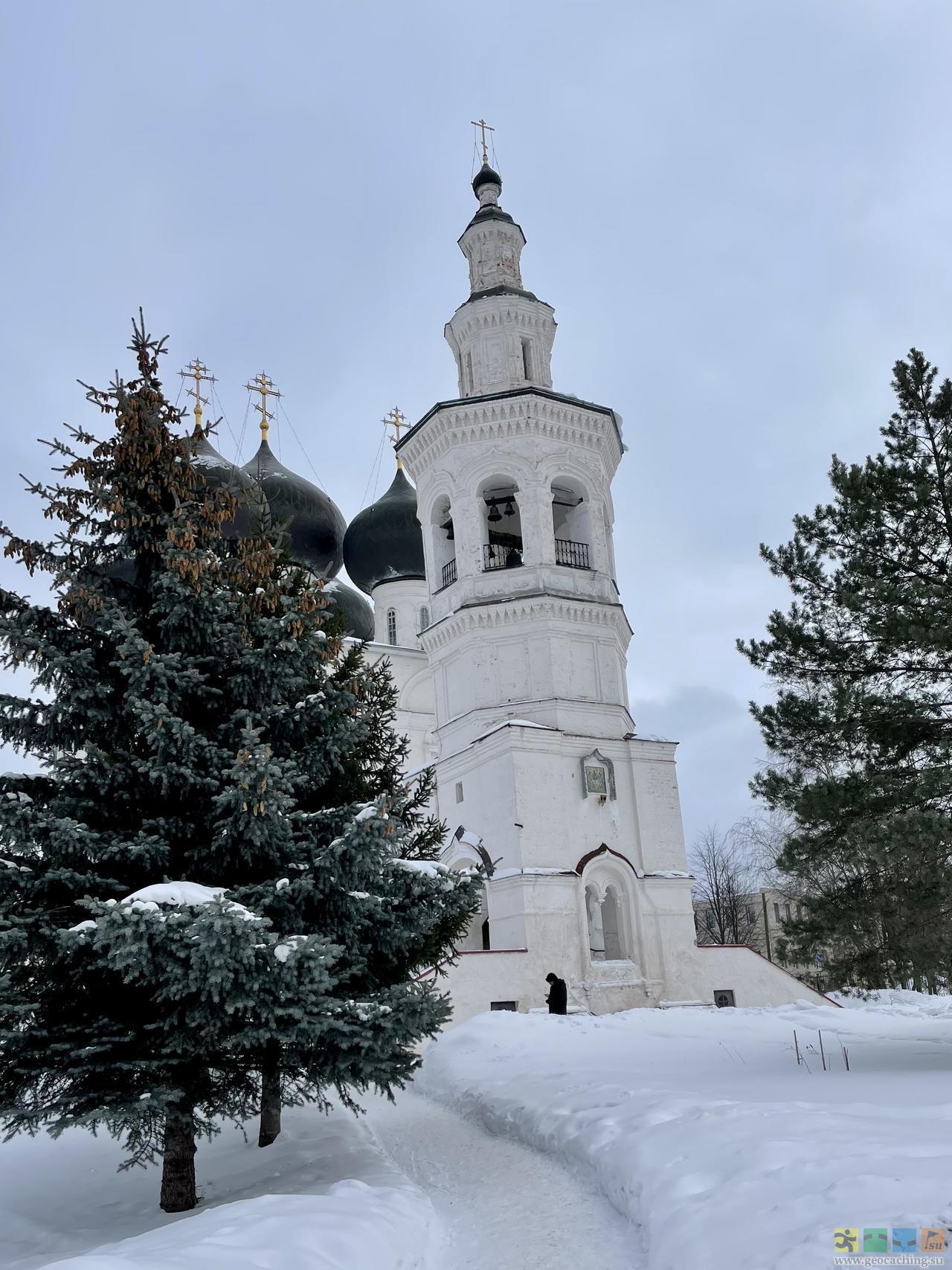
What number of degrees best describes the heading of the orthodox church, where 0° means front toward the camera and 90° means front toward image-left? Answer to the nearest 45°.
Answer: approximately 315°

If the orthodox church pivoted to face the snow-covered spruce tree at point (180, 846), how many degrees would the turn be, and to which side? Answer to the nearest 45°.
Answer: approximately 45° to its right
